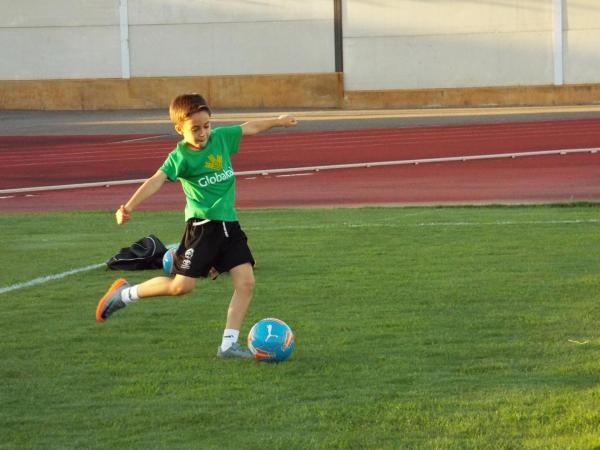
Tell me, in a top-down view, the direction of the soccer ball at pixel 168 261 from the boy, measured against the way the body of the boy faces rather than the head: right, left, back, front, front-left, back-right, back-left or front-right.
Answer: back-left

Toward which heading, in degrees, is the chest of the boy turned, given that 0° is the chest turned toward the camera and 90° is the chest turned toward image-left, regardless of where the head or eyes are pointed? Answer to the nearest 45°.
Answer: approximately 315°

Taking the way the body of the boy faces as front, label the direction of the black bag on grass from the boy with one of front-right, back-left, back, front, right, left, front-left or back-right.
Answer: back-left

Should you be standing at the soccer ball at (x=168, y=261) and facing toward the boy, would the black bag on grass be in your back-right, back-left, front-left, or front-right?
back-right
